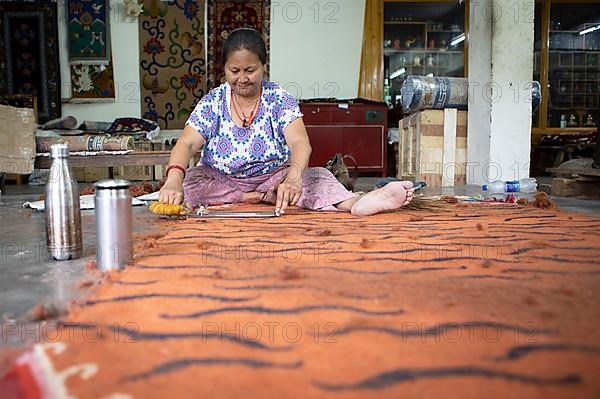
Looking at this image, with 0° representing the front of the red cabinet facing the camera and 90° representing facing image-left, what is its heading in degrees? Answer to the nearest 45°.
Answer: approximately 0°

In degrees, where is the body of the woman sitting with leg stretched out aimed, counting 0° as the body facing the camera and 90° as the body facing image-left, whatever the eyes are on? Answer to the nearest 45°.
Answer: approximately 0°

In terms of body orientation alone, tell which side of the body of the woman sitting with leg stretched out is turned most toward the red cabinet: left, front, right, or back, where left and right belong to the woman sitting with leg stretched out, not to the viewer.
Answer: back

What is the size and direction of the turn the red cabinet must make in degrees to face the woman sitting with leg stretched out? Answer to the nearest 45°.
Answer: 0° — it already faces them

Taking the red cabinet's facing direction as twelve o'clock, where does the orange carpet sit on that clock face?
The orange carpet is roughly at 12 o'clock from the red cabinet.

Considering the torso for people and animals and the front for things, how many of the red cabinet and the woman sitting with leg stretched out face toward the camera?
2
